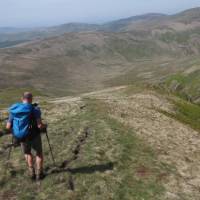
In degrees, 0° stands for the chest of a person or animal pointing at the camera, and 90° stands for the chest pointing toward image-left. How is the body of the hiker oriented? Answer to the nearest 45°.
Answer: approximately 180°
